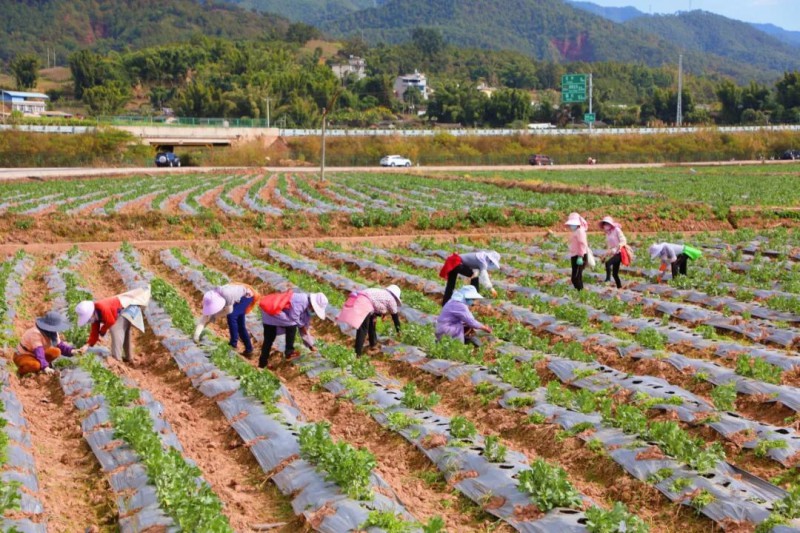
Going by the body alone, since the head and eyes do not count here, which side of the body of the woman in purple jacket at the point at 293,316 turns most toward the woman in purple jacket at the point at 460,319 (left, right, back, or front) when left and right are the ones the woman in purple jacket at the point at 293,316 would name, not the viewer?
front

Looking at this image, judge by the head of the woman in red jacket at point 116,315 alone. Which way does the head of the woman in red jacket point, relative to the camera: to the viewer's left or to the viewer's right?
to the viewer's left

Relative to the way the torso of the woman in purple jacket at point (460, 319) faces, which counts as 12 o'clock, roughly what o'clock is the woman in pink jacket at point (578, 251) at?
The woman in pink jacket is roughly at 10 o'clock from the woman in purple jacket.

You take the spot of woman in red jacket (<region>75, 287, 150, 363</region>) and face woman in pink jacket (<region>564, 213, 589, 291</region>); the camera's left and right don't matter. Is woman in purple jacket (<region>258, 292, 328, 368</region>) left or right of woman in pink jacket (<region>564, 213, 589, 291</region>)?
right

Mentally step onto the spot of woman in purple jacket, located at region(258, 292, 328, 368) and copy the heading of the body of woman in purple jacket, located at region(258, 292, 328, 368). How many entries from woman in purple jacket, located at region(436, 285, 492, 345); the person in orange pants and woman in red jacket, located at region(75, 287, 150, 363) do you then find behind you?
2

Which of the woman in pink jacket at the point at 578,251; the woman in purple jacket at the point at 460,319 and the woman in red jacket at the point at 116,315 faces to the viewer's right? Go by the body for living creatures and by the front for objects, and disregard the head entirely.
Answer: the woman in purple jacket

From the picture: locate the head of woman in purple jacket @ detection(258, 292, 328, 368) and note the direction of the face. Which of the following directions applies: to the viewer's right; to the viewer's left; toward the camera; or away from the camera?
to the viewer's right

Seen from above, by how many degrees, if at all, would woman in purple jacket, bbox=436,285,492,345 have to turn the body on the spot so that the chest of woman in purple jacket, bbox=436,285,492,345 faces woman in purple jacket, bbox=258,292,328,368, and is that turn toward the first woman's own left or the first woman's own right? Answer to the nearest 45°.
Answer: approximately 180°

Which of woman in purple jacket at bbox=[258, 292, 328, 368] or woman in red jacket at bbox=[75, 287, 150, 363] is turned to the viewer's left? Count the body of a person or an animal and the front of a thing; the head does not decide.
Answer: the woman in red jacket

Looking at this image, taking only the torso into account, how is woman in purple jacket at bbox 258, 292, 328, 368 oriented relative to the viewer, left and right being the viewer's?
facing to the right of the viewer

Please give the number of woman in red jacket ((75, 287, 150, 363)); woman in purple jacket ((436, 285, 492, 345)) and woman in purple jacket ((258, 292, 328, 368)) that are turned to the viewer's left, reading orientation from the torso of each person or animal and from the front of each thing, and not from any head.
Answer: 1

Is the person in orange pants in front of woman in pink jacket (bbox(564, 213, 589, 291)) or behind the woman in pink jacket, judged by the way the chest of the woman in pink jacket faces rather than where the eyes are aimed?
in front

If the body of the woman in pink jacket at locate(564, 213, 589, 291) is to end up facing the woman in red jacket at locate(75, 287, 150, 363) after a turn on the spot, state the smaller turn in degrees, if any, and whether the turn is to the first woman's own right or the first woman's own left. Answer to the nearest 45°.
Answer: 0° — they already face them

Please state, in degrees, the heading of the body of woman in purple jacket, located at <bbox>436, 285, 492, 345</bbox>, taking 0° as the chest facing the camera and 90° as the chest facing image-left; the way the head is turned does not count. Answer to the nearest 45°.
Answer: approximately 270°

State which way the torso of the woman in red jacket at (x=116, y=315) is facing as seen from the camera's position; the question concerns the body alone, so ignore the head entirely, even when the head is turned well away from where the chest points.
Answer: to the viewer's left
